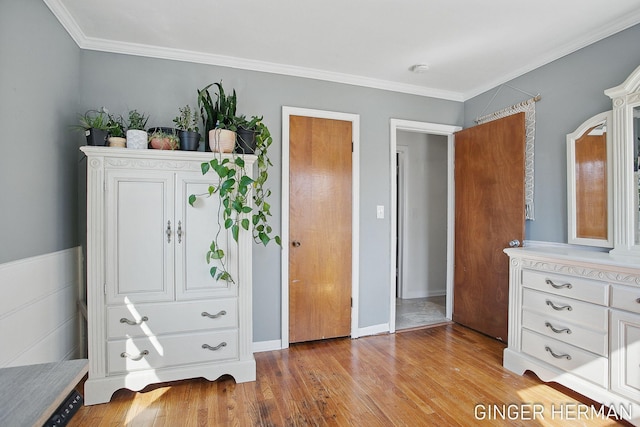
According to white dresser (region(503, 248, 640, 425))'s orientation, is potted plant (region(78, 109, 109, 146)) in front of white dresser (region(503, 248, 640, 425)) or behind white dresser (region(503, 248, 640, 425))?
in front

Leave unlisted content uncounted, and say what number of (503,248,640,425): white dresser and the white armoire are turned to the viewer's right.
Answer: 0

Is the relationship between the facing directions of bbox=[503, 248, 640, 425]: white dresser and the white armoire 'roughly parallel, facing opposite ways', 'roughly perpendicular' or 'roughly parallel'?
roughly perpendicular

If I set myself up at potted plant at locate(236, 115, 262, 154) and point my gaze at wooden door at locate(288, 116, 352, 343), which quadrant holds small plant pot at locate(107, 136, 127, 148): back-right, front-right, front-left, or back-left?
back-left

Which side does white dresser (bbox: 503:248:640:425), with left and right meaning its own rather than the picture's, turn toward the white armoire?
front

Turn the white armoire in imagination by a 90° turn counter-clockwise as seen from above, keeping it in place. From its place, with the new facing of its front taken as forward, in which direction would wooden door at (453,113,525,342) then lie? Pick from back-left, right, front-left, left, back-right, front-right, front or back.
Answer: front

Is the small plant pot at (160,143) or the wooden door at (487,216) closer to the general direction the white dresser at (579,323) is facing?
the small plant pot

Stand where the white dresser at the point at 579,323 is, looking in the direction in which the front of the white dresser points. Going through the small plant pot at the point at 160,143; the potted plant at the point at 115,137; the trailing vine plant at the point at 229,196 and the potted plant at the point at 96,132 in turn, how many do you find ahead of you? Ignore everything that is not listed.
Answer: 4

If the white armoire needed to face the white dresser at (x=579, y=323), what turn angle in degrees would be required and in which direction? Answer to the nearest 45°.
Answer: approximately 45° to its left

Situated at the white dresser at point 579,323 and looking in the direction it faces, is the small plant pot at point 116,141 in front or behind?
in front

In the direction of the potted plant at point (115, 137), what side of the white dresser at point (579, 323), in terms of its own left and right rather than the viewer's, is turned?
front

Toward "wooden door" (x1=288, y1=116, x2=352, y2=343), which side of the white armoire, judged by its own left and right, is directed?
left
